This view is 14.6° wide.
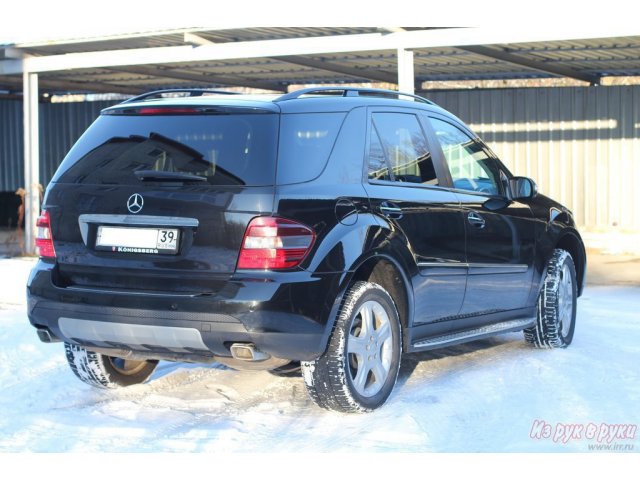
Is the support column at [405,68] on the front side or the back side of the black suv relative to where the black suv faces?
on the front side

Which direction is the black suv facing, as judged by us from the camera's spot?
facing away from the viewer and to the right of the viewer

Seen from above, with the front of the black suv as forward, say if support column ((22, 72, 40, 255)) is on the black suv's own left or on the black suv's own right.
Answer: on the black suv's own left

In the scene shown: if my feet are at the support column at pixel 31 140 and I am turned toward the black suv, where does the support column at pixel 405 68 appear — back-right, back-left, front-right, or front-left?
front-left
